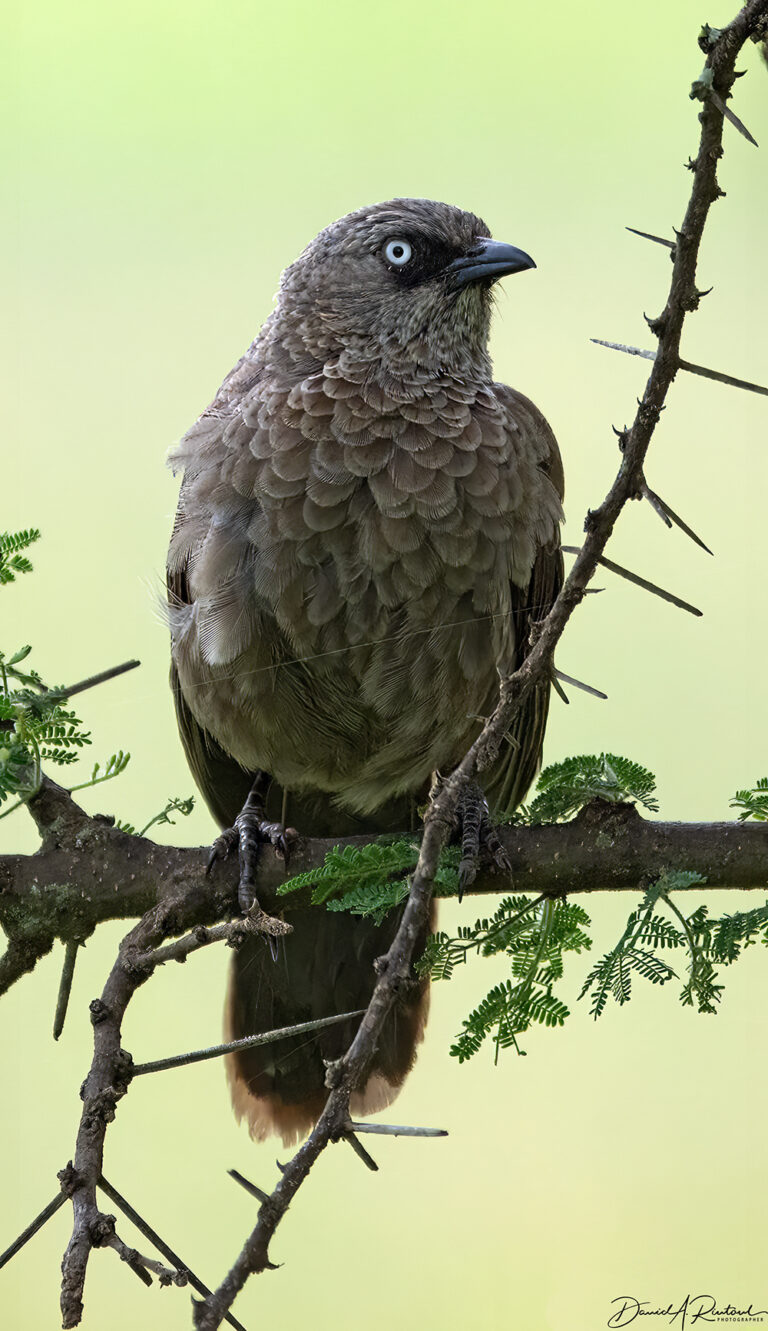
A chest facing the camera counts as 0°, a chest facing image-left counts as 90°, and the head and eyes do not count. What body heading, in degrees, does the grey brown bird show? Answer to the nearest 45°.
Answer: approximately 0°
